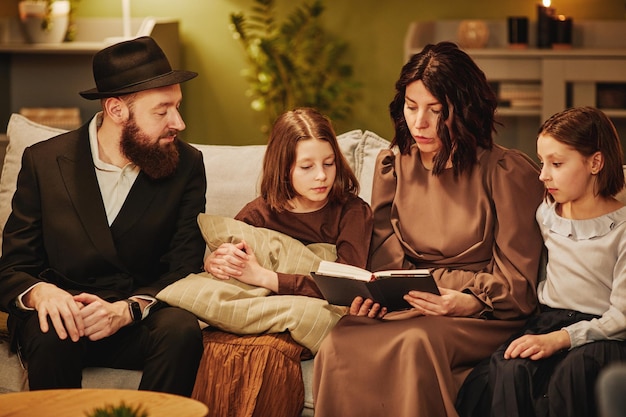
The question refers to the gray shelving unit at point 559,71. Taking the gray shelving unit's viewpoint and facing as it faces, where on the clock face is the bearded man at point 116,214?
The bearded man is roughly at 1 o'clock from the gray shelving unit.

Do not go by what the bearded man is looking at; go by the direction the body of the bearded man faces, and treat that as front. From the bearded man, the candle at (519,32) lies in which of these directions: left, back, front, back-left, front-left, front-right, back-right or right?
back-left

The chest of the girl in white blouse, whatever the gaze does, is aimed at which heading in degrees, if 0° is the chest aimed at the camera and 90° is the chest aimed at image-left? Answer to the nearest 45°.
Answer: approximately 45°

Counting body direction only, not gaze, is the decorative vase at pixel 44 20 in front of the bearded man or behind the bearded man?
behind

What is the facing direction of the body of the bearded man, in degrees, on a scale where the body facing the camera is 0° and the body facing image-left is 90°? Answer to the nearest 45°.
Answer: approximately 0°

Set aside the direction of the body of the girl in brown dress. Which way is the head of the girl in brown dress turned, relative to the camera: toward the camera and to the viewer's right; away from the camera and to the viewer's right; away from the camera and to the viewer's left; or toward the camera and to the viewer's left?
toward the camera and to the viewer's right

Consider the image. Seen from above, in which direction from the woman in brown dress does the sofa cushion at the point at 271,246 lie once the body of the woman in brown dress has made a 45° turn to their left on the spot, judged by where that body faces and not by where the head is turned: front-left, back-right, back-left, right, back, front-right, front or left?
right

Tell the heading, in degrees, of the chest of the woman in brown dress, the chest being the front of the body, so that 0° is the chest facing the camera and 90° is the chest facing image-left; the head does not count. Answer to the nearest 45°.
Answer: approximately 45°
